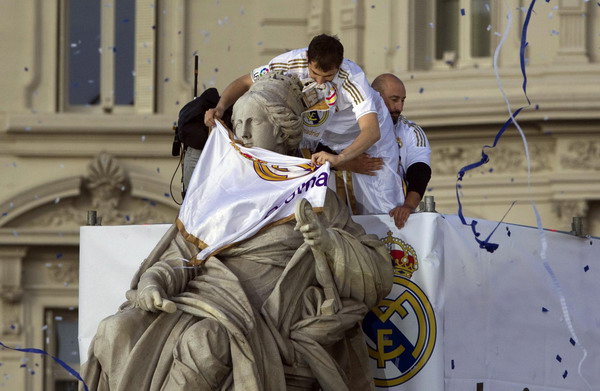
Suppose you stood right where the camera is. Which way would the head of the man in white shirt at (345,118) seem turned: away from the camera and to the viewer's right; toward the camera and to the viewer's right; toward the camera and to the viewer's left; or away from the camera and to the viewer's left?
toward the camera and to the viewer's left

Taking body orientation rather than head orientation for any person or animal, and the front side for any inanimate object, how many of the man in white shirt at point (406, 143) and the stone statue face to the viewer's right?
0

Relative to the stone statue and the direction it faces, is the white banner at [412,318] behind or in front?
behind

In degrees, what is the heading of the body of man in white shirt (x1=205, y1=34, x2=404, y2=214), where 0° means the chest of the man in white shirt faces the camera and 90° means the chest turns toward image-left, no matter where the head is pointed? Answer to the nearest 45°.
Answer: approximately 45°

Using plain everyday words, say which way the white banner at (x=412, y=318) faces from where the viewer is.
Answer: facing the viewer

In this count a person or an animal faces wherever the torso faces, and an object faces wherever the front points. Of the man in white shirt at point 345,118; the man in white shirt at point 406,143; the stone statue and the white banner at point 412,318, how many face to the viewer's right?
0

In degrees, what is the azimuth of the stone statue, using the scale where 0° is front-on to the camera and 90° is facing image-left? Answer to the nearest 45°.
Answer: approximately 45°

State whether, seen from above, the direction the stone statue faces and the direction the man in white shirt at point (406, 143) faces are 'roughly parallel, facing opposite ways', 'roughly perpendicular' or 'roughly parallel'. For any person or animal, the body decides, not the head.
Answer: roughly parallel

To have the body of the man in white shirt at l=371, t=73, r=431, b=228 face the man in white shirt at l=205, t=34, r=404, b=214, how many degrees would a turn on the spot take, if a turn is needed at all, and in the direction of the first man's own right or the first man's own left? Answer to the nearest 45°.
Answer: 0° — they already face them
